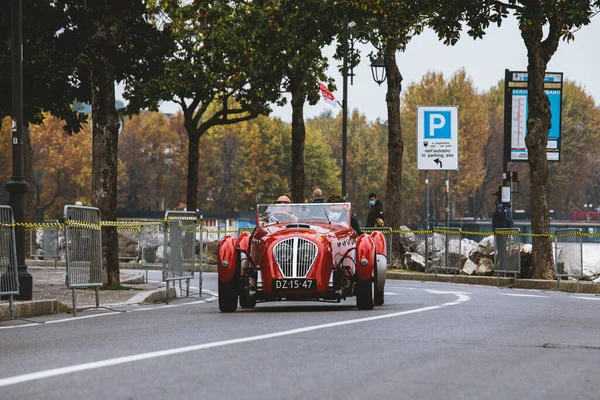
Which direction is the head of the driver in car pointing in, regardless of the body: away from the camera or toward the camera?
toward the camera

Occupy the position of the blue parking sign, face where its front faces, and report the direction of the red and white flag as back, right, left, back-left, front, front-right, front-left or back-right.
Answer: back-right

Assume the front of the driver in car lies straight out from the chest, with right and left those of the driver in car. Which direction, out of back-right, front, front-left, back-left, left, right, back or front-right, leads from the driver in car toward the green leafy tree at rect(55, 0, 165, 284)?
back-right

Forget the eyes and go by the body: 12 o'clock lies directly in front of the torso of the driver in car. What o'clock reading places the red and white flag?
The red and white flag is roughly at 6 o'clock from the driver in car.

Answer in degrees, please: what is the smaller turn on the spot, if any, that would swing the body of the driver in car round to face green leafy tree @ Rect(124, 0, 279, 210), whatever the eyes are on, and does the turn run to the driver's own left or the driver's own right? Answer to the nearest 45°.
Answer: approximately 180°

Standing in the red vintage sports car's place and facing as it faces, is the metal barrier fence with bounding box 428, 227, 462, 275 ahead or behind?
behind

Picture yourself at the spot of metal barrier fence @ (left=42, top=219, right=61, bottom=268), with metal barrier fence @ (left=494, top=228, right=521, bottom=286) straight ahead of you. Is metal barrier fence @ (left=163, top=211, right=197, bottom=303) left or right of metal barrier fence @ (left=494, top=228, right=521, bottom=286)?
right

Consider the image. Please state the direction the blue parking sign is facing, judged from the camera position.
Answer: facing the viewer

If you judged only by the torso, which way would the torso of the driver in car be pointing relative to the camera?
toward the camera

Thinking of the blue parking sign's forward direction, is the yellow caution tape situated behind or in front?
in front
